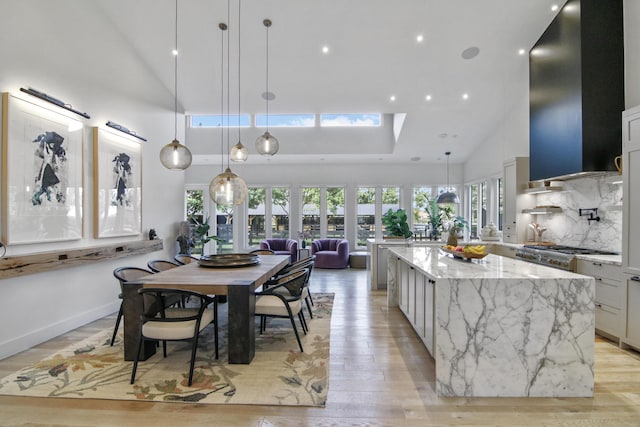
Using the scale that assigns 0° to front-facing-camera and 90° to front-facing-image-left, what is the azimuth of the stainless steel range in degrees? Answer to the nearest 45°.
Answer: approximately 45°

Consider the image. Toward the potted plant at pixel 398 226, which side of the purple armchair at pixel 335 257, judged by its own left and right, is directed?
left

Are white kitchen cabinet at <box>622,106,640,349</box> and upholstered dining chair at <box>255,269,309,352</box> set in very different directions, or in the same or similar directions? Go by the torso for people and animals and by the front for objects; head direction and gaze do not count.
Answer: same or similar directions

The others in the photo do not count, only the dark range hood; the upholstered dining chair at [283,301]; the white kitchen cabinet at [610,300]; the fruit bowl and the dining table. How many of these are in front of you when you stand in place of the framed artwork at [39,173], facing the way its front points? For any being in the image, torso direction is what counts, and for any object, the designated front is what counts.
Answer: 5

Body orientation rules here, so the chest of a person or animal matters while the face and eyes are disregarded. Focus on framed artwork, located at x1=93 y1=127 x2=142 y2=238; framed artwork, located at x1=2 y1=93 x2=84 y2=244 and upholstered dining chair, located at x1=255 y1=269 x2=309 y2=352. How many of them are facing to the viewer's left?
1

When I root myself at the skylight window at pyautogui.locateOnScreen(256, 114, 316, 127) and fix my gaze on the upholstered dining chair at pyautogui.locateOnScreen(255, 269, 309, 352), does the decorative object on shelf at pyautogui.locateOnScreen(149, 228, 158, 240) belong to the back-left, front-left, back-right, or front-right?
front-right

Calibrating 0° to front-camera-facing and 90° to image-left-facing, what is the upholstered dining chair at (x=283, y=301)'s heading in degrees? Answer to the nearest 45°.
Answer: approximately 90°

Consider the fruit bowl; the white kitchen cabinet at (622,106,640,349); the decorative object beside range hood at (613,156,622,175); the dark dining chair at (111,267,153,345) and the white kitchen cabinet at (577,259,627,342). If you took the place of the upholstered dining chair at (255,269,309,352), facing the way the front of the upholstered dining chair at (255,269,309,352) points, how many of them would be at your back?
4

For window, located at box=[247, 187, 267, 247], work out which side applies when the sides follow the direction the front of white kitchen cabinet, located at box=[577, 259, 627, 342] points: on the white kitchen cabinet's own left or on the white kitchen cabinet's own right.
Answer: on the white kitchen cabinet's own right

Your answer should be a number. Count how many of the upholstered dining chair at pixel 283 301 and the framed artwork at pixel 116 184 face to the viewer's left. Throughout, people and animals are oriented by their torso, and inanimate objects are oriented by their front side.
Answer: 1

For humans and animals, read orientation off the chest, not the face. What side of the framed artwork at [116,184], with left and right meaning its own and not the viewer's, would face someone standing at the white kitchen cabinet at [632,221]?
front

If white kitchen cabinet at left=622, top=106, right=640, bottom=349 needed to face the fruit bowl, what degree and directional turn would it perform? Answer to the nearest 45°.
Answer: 0° — it already faces it

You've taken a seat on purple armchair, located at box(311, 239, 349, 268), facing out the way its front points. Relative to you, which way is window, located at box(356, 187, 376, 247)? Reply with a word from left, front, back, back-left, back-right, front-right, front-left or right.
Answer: back

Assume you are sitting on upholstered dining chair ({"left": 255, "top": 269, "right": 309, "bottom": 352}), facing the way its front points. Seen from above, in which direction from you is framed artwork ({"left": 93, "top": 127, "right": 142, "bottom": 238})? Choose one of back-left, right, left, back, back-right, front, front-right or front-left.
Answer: front-right

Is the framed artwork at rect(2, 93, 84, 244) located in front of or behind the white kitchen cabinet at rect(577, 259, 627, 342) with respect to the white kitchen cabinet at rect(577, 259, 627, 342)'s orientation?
in front

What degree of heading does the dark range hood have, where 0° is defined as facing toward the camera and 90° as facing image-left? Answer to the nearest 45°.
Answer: approximately 45°

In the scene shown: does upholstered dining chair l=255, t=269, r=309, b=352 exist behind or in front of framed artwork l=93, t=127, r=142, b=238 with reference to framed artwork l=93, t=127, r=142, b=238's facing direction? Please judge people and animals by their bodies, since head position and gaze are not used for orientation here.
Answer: in front
